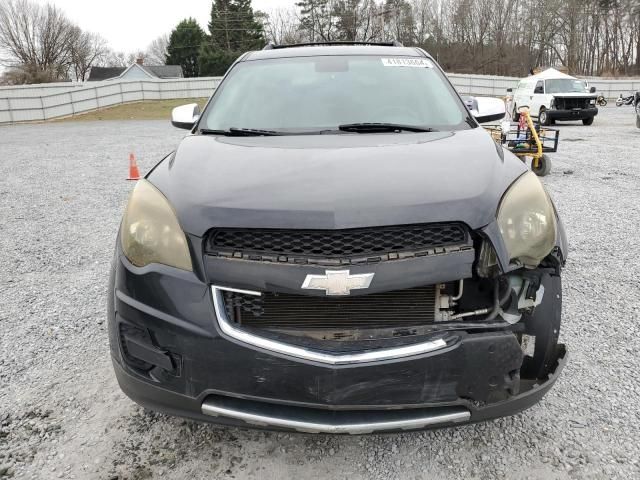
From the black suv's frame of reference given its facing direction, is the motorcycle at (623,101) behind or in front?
behind

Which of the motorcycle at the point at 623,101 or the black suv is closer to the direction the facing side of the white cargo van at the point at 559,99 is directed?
the black suv

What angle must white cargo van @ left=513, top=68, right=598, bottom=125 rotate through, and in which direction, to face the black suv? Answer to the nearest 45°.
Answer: approximately 45° to its right

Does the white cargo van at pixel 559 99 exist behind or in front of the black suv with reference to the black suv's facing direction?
behind

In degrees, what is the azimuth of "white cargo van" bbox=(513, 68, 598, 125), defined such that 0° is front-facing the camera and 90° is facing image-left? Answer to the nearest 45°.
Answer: approximately 315°

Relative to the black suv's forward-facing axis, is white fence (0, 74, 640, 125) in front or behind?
behind
